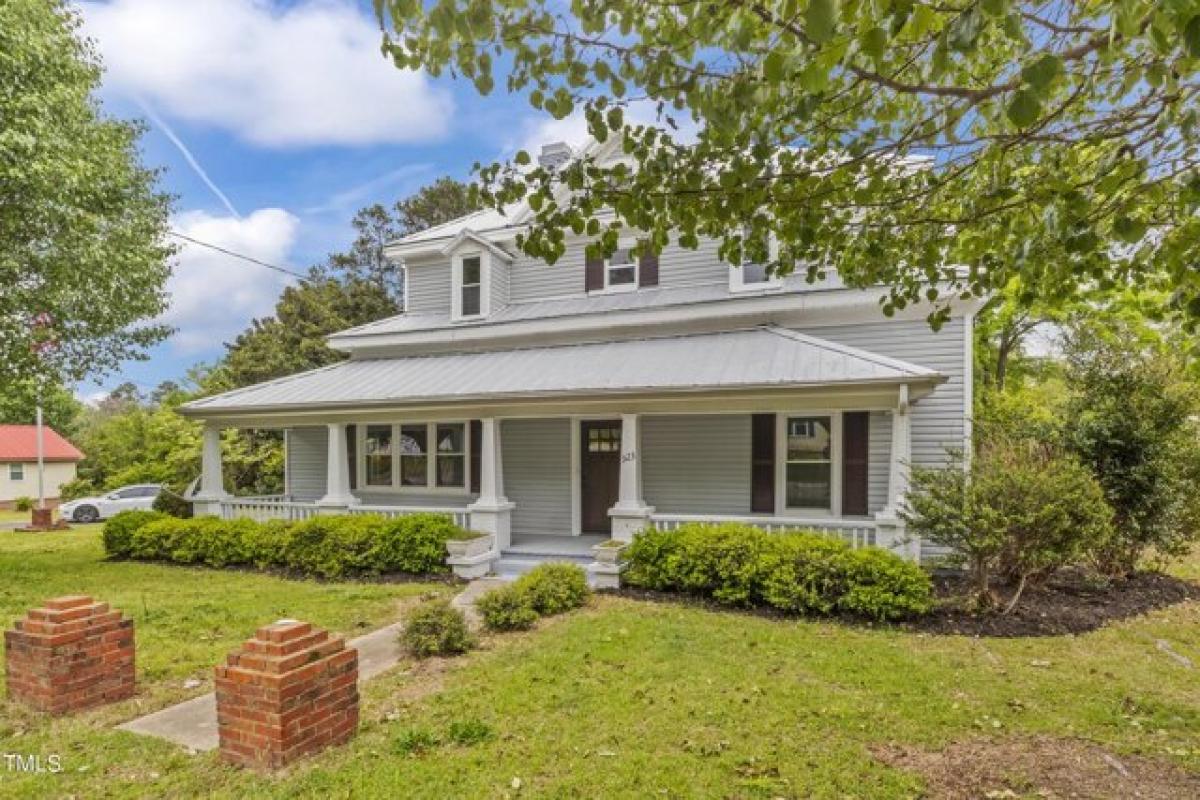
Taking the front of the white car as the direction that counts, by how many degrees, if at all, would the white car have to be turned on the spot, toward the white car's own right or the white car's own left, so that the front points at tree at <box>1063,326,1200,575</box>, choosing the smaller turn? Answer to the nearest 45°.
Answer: approximately 135° to the white car's own left

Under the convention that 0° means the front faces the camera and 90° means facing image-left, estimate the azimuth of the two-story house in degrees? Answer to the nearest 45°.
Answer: approximately 45°

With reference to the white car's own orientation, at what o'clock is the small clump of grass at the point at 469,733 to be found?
The small clump of grass is roughly at 9 o'clock from the white car.

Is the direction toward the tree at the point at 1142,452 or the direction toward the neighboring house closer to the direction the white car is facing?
the neighboring house

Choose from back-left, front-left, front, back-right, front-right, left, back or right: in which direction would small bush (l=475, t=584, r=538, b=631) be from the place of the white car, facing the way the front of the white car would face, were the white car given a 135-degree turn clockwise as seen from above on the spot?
back-right

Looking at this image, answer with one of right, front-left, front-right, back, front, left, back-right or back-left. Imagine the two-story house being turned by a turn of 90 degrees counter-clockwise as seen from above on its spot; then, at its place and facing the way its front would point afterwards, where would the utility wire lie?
back

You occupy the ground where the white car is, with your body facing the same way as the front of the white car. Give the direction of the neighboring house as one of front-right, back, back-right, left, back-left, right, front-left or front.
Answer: right

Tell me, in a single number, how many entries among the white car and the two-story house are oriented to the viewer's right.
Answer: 0

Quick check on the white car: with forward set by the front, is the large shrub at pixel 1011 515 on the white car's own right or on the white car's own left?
on the white car's own left

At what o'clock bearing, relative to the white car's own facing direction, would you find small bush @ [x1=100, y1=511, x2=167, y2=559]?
The small bush is roughly at 9 o'clock from the white car.

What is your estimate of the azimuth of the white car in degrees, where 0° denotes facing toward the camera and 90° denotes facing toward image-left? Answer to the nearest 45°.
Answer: approximately 90°
